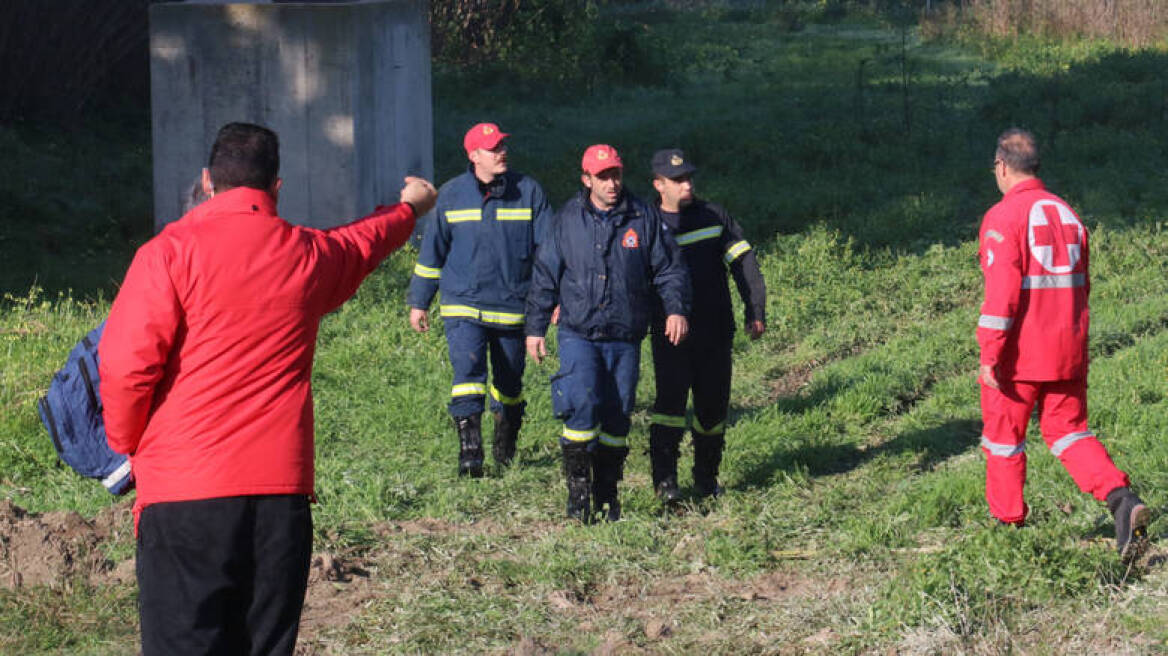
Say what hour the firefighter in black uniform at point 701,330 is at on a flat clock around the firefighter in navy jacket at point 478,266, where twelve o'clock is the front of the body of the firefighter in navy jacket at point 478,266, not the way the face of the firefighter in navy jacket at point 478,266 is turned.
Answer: the firefighter in black uniform at point 701,330 is roughly at 10 o'clock from the firefighter in navy jacket at point 478,266.

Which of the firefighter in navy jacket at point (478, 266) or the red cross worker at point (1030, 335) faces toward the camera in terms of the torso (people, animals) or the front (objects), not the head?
the firefighter in navy jacket

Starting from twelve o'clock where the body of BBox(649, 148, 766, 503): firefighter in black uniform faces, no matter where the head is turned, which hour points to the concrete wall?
The concrete wall is roughly at 5 o'clock from the firefighter in black uniform.

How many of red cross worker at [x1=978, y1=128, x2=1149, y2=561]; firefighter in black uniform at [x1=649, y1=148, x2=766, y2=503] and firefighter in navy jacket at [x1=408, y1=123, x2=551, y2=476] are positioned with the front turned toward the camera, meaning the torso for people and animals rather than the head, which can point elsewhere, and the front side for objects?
2

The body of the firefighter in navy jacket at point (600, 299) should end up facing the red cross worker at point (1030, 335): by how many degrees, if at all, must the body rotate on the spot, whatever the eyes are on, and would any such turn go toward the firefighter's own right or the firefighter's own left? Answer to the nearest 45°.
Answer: approximately 45° to the firefighter's own left

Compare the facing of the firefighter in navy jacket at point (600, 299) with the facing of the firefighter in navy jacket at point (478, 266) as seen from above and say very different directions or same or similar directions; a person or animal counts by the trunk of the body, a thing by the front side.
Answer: same or similar directions

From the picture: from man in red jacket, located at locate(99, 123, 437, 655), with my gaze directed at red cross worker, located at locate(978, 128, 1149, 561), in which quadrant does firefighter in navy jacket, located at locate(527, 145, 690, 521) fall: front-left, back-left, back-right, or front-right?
front-left

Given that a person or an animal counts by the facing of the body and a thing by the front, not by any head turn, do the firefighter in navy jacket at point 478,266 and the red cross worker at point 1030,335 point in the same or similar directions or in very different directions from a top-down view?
very different directions

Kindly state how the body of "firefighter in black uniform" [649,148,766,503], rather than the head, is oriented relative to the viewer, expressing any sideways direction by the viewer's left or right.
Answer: facing the viewer

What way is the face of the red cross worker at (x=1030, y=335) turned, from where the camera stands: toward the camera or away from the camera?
away from the camera

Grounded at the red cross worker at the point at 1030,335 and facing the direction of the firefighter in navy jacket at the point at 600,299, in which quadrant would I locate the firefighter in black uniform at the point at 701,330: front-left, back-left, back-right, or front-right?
front-right

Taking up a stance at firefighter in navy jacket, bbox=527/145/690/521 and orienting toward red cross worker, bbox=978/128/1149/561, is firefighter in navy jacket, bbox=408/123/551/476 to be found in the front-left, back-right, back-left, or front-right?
back-left

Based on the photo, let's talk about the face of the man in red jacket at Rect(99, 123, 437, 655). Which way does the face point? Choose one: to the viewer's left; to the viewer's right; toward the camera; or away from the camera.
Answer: away from the camera

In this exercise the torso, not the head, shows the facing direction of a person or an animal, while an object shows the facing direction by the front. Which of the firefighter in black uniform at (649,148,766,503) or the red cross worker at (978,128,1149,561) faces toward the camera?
the firefighter in black uniform

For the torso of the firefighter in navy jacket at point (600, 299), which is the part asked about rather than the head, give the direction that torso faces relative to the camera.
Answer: toward the camera

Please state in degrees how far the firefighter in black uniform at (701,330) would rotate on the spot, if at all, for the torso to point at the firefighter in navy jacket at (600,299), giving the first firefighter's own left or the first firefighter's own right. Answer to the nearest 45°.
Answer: approximately 45° to the first firefighter's own right

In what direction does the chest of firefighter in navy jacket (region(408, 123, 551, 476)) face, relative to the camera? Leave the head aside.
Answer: toward the camera
